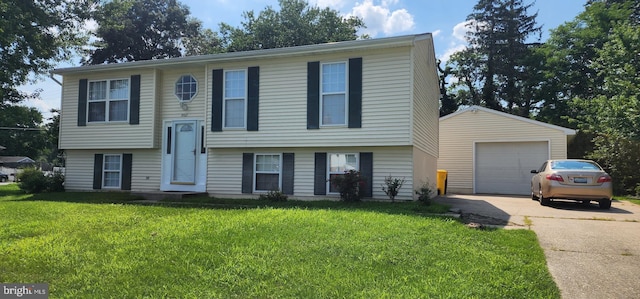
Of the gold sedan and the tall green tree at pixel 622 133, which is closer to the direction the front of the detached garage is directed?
the gold sedan

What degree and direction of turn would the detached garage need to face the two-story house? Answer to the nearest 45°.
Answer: approximately 45° to its right

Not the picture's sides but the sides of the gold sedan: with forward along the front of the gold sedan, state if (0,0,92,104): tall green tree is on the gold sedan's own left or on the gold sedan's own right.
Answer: on the gold sedan's own left

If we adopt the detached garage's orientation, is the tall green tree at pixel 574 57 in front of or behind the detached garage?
behind

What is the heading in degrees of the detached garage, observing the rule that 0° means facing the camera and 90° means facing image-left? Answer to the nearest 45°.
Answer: approximately 0°

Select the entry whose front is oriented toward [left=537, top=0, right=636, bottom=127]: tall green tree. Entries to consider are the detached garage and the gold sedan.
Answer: the gold sedan

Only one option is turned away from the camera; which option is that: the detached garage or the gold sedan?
the gold sedan

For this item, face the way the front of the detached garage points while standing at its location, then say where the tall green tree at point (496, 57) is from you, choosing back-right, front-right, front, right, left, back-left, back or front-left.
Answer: back

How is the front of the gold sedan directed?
away from the camera

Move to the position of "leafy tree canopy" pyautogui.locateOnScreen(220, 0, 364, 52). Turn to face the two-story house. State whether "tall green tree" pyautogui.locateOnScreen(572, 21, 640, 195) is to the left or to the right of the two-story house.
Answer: left

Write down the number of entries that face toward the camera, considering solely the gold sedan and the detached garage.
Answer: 1

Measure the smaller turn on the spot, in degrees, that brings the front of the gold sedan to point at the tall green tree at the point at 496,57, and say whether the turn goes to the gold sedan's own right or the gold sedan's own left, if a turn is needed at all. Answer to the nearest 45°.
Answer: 0° — it already faces it

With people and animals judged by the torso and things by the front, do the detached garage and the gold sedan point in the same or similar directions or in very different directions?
very different directions
